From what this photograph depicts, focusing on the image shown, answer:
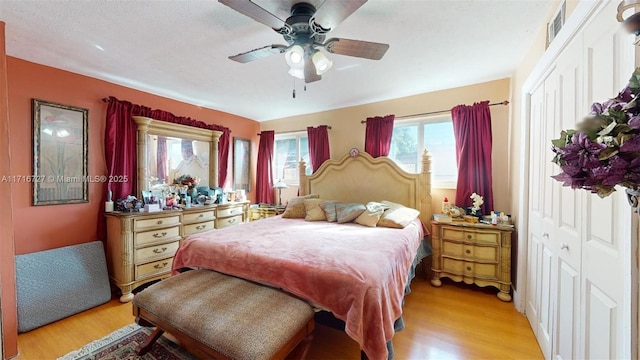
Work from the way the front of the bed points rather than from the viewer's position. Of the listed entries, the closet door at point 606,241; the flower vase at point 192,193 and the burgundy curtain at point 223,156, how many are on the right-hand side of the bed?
2

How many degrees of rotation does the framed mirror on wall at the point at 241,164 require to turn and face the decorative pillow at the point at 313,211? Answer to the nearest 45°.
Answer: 0° — it already faces it

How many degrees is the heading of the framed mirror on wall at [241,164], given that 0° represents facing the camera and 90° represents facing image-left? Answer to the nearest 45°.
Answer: approximately 315°

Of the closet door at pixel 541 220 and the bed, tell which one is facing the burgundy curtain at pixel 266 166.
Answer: the closet door

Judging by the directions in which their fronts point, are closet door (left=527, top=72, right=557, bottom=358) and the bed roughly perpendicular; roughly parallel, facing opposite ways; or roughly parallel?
roughly perpendicular

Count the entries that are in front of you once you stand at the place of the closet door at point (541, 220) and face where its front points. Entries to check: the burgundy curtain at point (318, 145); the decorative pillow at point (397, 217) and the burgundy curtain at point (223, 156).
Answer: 3

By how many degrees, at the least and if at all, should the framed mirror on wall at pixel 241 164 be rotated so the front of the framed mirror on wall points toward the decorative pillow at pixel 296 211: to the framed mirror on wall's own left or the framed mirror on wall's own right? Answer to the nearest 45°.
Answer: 0° — it already faces it

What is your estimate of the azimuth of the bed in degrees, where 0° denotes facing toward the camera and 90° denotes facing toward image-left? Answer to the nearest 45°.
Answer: approximately 45°

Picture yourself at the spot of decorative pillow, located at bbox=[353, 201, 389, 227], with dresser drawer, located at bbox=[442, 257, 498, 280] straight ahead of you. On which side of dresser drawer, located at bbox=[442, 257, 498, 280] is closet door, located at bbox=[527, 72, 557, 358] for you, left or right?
right

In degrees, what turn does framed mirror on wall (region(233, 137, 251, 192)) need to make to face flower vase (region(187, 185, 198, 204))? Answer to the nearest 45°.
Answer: approximately 90° to its right

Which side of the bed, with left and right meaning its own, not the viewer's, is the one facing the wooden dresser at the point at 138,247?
right

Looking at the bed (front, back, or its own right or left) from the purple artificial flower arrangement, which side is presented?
left
